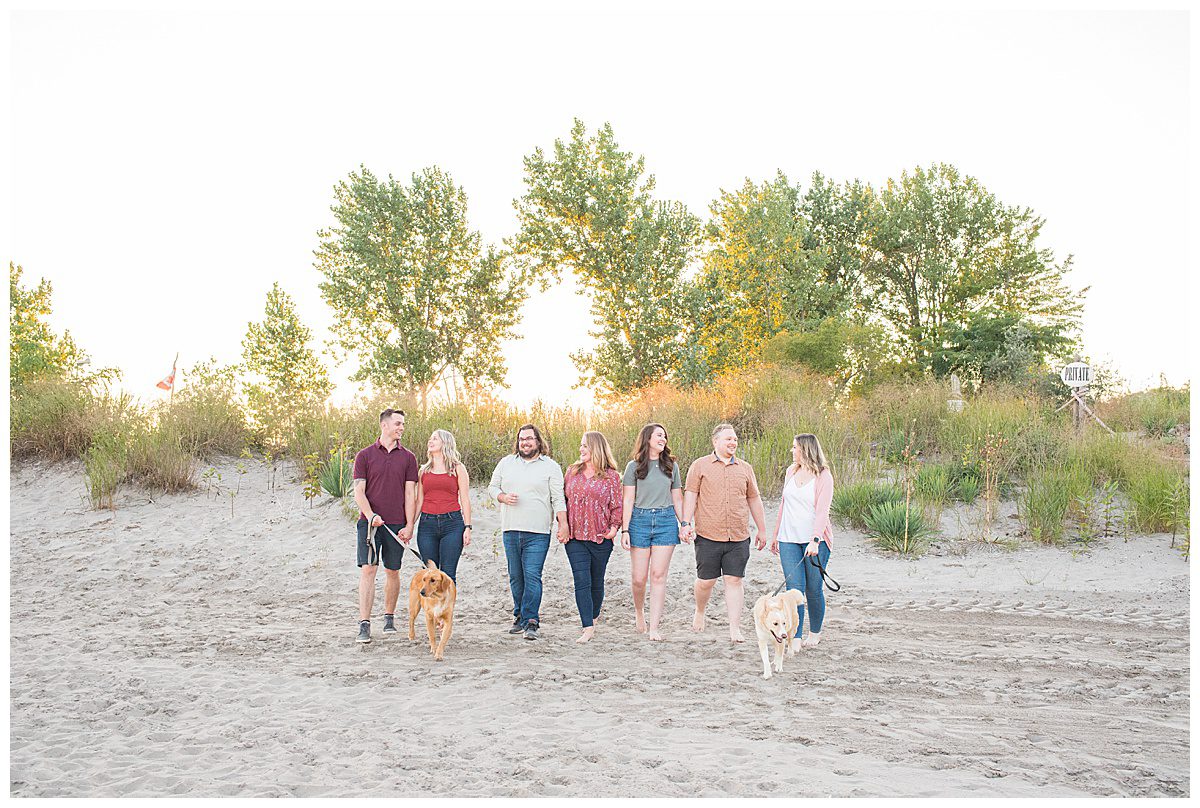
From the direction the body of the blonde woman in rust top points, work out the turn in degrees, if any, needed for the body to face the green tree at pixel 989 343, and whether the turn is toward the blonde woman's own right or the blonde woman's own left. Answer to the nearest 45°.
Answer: approximately 135° to the blonde woman's own left

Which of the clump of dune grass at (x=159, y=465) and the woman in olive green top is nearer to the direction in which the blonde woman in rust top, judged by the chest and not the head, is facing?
the woman in olive green top

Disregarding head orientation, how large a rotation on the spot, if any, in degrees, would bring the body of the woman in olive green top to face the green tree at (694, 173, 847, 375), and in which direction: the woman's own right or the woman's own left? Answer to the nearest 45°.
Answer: approximately 180°

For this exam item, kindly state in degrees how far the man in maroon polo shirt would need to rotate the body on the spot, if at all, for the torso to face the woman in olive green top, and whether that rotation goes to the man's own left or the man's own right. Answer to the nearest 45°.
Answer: approximately 90° to the man's own left

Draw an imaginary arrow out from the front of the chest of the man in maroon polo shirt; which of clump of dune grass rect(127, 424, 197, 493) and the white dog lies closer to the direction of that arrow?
the white dog

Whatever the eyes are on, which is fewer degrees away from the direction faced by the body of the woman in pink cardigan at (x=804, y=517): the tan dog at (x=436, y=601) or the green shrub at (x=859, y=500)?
the tan dog

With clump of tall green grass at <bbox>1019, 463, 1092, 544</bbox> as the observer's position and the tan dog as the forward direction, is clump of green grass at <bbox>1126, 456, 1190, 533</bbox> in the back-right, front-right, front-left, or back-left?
back-left

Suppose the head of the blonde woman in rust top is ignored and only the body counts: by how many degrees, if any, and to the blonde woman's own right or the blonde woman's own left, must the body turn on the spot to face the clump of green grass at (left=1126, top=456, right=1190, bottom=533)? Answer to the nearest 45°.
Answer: approximately 90° to the blonde woman's own left

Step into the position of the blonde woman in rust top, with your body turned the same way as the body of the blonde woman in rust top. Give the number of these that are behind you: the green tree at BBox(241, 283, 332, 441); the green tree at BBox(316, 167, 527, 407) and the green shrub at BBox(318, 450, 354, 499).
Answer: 3

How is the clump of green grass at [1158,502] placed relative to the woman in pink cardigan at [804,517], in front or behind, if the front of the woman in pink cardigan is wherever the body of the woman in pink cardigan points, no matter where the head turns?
behind

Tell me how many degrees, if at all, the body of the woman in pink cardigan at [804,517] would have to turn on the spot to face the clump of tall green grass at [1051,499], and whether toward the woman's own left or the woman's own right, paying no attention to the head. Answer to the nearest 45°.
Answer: approximately 180°

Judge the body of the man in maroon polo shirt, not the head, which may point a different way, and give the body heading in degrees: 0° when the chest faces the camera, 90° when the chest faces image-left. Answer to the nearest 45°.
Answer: approximately 0°

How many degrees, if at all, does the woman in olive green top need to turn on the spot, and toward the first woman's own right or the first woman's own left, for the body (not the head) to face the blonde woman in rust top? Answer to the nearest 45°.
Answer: approximately 90° to the first woman's own right

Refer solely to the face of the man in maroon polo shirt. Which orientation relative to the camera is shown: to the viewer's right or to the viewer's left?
to the viewer's right

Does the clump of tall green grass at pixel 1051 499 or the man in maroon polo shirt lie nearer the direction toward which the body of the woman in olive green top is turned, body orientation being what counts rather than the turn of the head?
the man in maroon polo shirt
